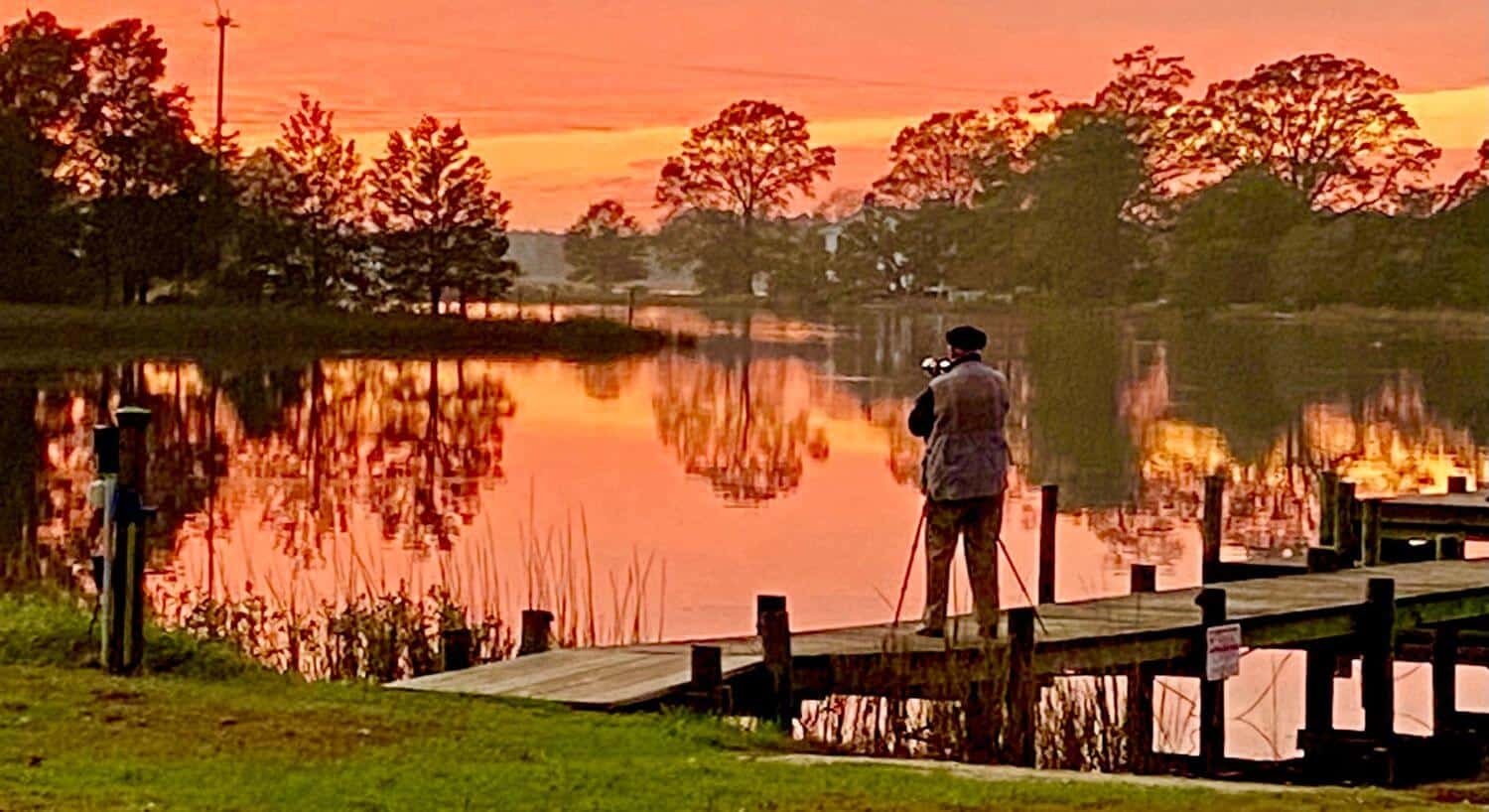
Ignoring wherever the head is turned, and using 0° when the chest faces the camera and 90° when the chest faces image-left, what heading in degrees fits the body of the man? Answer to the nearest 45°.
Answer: approximately 180°

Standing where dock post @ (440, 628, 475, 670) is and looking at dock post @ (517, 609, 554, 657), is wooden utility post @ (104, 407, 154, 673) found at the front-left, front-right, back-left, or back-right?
back-left

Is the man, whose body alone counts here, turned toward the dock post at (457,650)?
no

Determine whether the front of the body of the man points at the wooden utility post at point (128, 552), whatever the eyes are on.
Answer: no

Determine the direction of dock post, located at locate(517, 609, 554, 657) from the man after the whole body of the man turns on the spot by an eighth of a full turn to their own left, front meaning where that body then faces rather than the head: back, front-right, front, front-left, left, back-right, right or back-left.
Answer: front-left
